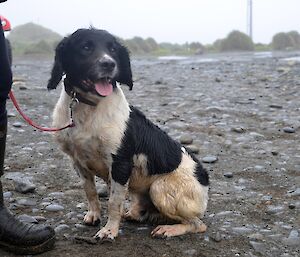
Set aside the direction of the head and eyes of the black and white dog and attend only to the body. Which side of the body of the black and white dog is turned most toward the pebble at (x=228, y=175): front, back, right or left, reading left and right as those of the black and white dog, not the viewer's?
back

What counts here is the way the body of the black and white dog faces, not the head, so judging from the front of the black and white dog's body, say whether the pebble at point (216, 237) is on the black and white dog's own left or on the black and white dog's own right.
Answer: on the black and white dog's own left

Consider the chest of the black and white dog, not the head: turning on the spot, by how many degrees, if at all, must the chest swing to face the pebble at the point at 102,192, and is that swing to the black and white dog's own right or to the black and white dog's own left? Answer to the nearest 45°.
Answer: approximately 135° to the black and white dog's own right

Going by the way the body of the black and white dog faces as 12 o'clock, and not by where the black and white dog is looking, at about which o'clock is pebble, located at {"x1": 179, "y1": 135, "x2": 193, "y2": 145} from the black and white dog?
The pebble is roughly at 5 o'clock from the black and white dog.

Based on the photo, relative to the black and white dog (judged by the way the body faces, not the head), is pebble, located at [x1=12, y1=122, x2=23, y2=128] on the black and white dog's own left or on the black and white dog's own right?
on the black and white dog's own right

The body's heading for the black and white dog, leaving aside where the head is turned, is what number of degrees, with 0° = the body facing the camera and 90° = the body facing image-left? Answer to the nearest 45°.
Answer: approximately 45°

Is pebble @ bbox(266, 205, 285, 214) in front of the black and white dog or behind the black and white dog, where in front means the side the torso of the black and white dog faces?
behind

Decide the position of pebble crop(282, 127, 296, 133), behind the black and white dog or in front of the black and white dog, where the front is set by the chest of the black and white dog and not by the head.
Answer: behind

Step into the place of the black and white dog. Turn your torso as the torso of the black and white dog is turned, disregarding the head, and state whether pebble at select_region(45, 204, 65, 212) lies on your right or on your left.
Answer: on your right

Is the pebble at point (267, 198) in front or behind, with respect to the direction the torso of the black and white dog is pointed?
behind
